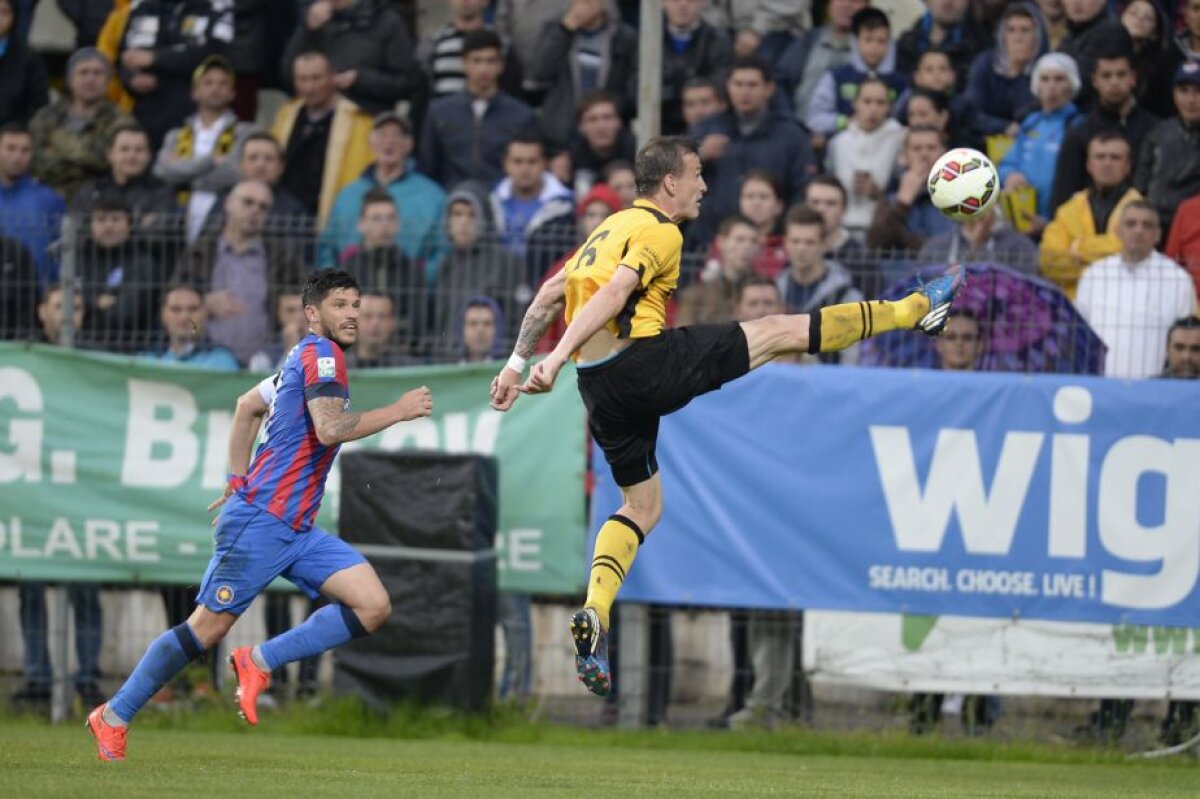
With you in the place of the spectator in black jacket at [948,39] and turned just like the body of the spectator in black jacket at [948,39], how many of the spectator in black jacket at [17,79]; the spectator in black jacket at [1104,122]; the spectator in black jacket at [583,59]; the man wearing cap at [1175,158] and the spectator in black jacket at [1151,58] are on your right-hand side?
2

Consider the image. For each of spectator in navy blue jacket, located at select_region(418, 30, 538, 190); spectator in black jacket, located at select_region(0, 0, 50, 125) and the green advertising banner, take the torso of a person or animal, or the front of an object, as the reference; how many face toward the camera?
3

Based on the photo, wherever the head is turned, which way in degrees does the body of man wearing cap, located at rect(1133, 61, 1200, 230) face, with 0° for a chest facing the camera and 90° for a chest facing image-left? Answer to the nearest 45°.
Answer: approximately 0°

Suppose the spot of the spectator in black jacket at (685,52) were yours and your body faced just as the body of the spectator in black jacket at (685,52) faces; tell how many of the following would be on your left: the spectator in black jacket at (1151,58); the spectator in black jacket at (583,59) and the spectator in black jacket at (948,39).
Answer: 2

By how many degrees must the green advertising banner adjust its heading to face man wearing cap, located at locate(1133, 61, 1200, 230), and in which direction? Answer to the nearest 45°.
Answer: approximately 90° to its left

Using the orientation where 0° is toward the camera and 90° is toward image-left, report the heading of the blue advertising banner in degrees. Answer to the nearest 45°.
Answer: approximately 0°

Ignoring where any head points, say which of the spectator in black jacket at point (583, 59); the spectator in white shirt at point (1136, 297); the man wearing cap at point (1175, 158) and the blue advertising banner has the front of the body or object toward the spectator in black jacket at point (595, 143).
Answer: the spectator in black jacket at point (583, 59)

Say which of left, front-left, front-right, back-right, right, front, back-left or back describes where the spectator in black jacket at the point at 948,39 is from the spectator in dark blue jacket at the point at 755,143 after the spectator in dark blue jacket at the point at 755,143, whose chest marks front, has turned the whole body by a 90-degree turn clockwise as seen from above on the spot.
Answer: back-right
